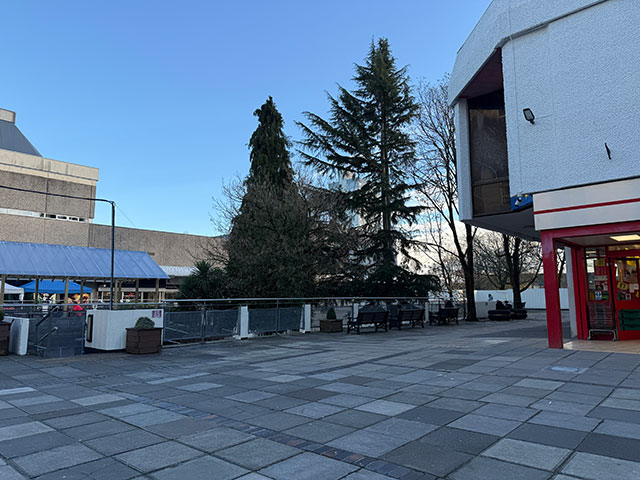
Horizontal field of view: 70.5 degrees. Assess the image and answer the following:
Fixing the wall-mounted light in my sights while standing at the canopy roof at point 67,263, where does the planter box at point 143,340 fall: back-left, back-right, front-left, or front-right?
front-right

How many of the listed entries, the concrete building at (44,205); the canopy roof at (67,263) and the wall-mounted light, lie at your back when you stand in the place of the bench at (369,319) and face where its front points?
1

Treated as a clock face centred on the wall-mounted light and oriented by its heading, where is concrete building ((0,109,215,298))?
The concrete building is roughly at 2 o'clock from the wall-mounted light.

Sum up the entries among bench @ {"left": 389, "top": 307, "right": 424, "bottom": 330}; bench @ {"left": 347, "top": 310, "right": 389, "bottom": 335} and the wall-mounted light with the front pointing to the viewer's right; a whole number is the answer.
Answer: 0

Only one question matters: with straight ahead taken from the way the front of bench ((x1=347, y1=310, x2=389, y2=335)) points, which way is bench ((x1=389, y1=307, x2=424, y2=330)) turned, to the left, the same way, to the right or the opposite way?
the same way

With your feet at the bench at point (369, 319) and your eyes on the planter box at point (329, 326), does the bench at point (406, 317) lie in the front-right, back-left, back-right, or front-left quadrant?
back-right

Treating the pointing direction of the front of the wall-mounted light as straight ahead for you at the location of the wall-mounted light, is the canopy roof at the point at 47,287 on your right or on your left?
on your right
